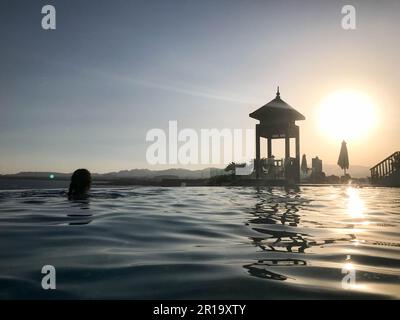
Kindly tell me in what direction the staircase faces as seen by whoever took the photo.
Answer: facing to the left of the viewer

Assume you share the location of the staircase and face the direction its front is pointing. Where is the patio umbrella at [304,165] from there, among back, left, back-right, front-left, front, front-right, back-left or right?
front-right

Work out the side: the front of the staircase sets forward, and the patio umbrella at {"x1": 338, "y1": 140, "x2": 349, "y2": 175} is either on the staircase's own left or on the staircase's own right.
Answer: on the staircase's own right
